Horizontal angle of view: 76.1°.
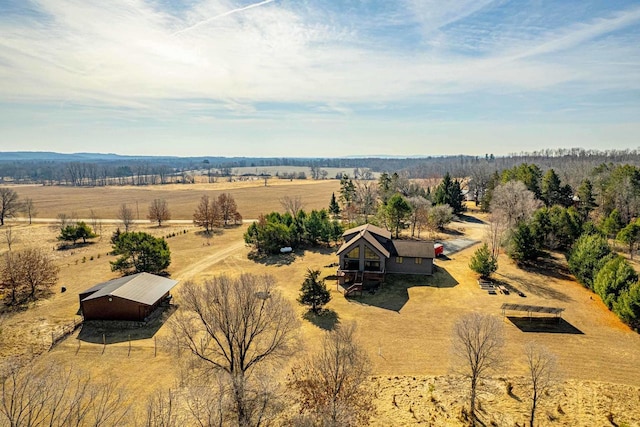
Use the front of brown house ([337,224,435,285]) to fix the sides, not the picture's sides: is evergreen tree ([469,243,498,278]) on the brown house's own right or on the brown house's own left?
on the brown house's own left

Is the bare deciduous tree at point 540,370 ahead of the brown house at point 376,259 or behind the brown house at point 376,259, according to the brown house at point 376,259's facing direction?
ahead

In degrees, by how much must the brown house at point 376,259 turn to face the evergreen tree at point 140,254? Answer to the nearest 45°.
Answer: approximately 90° to its right

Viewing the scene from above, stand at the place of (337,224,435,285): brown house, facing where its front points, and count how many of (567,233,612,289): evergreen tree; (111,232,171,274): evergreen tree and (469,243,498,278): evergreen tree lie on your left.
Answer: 2

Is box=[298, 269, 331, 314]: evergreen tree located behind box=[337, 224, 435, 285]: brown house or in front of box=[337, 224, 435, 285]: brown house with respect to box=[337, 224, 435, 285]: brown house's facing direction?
in front

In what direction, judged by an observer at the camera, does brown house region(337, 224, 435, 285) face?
facing the viewer

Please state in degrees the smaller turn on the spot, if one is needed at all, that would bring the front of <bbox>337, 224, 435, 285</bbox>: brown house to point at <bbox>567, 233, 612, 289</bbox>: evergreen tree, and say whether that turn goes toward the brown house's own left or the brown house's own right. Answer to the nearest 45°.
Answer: approximately 90° to the brown house's own left

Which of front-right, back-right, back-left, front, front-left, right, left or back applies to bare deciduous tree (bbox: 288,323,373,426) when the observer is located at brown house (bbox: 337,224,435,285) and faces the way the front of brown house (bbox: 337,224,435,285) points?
front

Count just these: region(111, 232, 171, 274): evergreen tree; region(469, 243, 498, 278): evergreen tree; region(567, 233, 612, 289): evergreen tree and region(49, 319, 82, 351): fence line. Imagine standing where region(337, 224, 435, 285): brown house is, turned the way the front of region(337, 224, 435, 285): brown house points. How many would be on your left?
2

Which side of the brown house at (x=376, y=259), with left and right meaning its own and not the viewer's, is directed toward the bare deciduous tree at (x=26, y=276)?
right

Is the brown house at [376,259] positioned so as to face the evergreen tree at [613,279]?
no

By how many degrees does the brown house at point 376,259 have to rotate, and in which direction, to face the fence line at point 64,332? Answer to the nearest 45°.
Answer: approximately 45° to its right

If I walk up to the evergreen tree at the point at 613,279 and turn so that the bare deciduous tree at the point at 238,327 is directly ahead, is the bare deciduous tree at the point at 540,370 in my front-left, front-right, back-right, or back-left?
front-left

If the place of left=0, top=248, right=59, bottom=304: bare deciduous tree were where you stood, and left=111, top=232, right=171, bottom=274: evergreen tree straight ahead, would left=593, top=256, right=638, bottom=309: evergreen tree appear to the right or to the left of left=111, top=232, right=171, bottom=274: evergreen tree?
right

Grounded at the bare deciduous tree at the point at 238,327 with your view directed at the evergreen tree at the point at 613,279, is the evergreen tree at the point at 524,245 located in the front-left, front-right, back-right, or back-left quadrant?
front-left

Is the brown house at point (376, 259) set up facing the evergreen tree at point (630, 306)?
no

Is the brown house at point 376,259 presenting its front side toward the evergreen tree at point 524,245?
no

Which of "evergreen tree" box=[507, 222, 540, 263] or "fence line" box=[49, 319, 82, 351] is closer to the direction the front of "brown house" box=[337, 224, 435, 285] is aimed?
the fence line

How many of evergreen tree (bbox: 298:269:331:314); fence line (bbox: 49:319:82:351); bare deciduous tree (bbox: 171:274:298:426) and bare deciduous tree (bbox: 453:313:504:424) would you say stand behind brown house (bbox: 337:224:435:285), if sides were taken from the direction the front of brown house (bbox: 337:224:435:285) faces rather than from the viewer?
0
